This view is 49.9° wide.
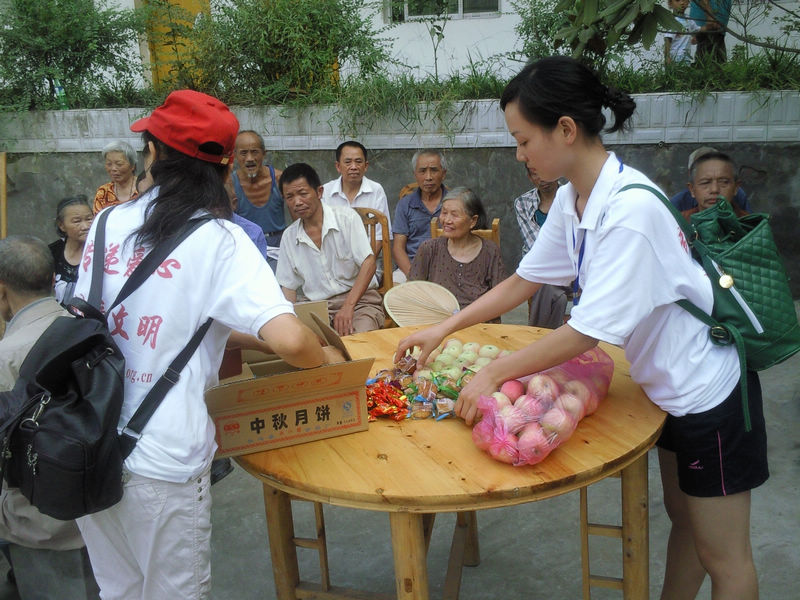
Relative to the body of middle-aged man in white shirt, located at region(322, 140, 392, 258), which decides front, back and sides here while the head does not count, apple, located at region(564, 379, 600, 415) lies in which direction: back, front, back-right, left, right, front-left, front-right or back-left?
front

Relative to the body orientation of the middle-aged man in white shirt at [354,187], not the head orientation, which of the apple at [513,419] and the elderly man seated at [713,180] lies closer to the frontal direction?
the apple

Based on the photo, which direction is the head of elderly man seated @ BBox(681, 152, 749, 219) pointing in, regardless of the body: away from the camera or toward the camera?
toward the camera

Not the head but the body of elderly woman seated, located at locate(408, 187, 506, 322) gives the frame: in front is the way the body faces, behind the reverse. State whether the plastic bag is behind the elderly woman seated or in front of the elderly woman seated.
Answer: in front

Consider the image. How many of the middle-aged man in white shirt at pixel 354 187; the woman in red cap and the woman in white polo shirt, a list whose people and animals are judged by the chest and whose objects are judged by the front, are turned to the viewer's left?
1

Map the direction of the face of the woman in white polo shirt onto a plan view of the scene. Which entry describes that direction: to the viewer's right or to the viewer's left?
to the viewer's left

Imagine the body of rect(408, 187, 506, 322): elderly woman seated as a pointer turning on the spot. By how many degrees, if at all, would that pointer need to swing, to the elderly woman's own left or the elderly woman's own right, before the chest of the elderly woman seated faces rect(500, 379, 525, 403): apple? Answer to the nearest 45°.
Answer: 0° — they already face it

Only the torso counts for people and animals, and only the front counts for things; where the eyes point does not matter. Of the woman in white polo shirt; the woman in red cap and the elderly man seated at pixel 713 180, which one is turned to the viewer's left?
the woman in white polo shirt

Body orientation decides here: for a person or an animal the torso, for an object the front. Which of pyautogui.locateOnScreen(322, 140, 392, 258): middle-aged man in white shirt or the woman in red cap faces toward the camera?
the middle-aged man in white shirt

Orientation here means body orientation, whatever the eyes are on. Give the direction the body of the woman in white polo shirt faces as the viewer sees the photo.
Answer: to the viewer's left

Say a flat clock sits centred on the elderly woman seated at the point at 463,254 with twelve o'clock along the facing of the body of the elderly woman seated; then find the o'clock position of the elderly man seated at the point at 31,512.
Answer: The elderly man seated is roughly at 1 o'clock from the elderly woman seated.

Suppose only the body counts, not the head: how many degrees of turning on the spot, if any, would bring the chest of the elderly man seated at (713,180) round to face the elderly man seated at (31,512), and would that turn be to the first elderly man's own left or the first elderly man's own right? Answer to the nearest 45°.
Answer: approximately 45° to the first elderly man's own right

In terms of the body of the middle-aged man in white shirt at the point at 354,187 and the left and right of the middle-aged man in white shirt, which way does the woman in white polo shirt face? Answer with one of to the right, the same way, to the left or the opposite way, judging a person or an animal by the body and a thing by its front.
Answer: to the right

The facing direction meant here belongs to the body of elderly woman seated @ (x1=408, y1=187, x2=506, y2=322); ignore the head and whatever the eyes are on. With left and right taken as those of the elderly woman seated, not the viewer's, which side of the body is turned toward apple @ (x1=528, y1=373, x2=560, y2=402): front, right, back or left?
front

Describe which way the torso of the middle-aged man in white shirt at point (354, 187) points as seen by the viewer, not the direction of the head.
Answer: toward the camera

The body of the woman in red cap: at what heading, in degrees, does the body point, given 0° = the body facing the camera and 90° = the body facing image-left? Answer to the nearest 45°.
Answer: approximately 225°

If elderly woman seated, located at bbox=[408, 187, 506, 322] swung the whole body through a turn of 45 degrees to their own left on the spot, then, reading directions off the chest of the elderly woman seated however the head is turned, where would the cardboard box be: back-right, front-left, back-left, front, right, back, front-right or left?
front-right

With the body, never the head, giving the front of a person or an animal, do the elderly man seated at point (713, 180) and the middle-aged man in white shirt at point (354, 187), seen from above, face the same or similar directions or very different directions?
same or similar directions

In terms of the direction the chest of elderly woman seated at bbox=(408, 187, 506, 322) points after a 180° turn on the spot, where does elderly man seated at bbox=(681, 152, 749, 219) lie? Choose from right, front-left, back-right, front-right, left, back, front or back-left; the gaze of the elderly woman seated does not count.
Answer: right

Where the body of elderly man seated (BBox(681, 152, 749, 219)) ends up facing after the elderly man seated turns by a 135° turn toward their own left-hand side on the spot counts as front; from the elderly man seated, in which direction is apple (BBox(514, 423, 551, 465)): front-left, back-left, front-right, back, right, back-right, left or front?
back-right

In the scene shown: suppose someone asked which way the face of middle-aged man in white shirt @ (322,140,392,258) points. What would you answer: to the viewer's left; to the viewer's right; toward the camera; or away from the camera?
toward the camera
